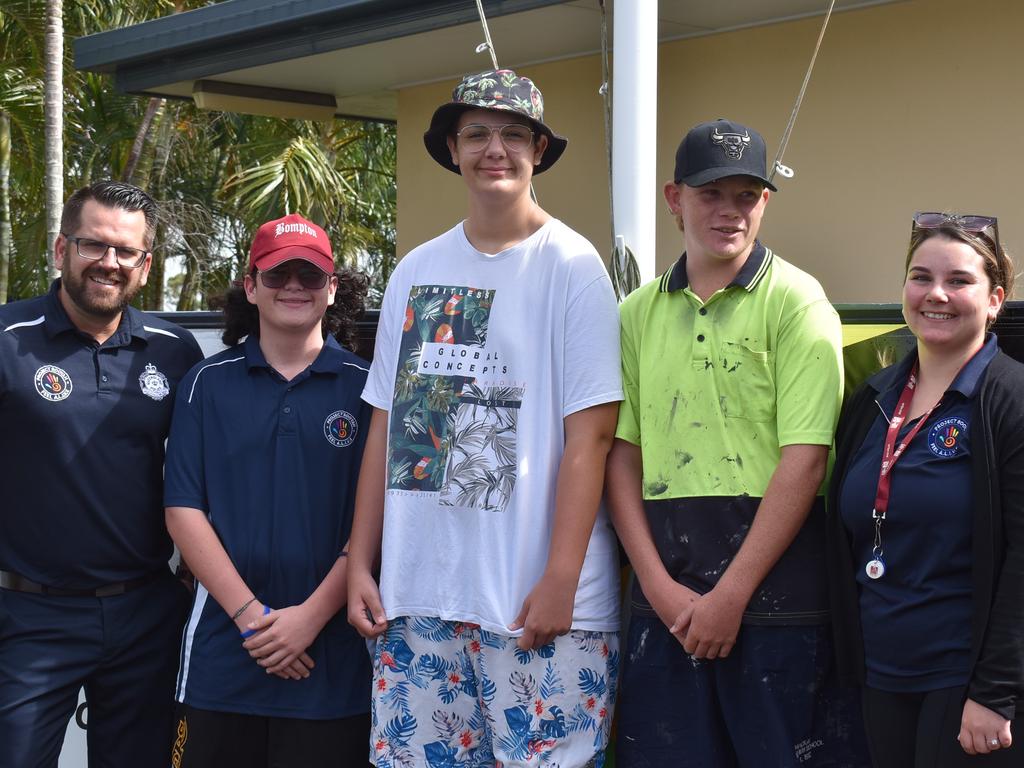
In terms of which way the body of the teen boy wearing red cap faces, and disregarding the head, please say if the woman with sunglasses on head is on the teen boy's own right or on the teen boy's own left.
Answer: on the teen boy's own left

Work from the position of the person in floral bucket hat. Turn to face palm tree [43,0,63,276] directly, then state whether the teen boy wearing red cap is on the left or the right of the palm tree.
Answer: left

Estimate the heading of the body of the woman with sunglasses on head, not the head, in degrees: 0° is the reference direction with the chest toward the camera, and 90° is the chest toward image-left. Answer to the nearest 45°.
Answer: approximately 45°

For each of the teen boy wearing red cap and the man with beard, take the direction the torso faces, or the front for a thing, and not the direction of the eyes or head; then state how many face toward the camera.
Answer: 2

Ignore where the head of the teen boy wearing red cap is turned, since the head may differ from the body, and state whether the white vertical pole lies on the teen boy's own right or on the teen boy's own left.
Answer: on the teen boy's own left

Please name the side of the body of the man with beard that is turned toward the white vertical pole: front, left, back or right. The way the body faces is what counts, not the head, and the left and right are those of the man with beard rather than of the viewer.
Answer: left

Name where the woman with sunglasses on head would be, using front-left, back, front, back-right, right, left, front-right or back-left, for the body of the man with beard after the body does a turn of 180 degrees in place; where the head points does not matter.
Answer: back-right

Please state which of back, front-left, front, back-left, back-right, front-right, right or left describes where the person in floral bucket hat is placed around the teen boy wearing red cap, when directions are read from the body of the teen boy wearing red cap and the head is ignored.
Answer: front-left

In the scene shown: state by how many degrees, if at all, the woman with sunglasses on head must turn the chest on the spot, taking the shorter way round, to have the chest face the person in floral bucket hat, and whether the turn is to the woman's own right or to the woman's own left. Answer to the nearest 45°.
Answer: approximately 45° to the woman's own right

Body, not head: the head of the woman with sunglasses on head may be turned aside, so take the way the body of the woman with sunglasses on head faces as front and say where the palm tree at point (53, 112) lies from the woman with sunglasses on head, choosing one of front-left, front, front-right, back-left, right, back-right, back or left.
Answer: right

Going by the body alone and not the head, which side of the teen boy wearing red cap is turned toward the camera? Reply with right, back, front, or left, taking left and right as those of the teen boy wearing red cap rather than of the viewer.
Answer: front

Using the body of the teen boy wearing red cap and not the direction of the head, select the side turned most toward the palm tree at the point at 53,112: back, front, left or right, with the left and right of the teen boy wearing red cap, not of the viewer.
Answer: back
